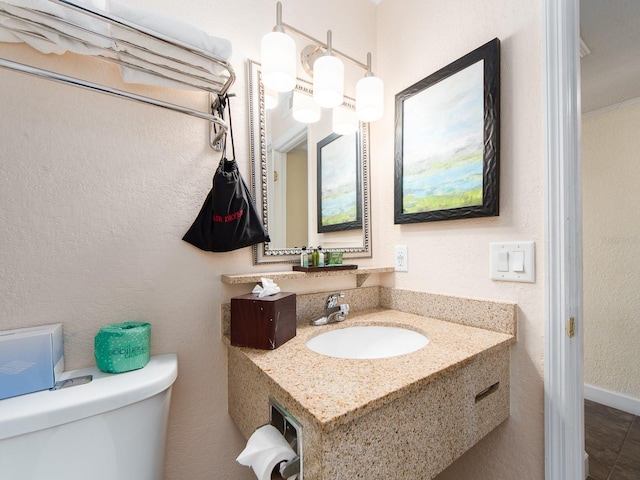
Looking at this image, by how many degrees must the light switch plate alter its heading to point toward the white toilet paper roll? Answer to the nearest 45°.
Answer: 0° — it already faces it

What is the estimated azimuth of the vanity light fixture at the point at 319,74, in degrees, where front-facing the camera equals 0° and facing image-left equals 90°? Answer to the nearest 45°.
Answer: approximately 315°

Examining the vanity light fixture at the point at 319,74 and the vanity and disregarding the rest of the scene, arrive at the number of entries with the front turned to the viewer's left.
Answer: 0

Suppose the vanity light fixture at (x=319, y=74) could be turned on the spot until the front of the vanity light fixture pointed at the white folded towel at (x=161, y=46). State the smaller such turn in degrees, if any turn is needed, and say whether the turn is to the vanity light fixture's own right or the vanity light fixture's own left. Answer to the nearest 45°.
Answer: approximately 90° to the vanity light fixture's own right
